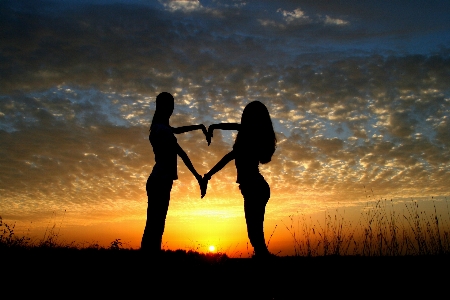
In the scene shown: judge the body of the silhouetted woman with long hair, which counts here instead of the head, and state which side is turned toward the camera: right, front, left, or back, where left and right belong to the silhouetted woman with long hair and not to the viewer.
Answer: left
